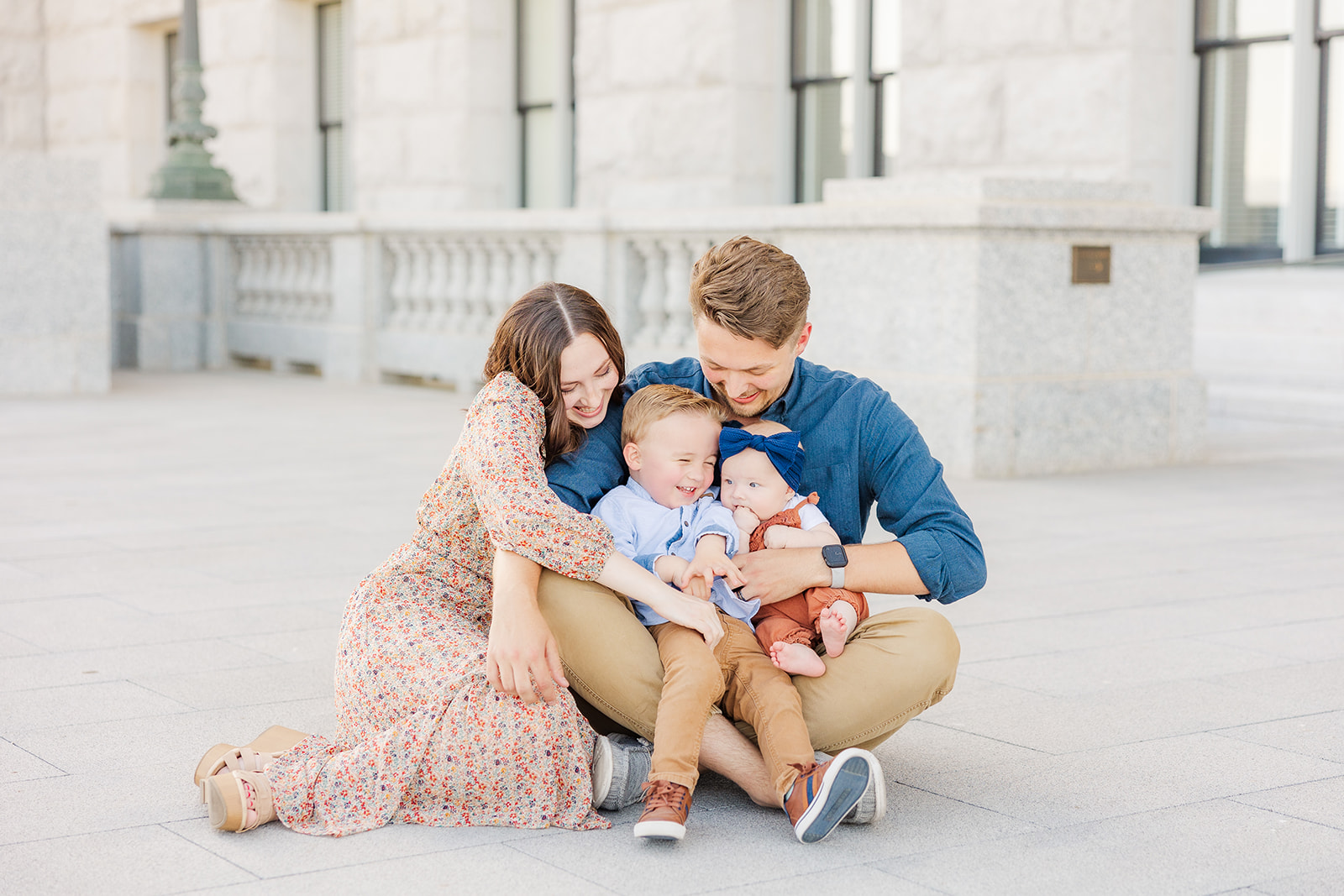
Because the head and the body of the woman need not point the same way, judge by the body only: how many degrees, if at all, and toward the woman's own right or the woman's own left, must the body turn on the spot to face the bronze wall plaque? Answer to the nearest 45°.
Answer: approximately 45° to the woman's own left

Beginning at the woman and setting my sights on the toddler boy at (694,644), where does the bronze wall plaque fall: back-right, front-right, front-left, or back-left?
front-left

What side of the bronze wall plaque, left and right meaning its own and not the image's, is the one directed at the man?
front

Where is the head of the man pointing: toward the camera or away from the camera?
toward the camera

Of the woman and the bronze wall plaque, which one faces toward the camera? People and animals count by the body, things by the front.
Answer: the bronze wall plaque

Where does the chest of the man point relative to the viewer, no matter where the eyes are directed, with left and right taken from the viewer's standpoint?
facing the viewer

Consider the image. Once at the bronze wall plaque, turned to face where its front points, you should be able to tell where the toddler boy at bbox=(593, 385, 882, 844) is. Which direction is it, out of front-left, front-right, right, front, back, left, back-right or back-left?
front

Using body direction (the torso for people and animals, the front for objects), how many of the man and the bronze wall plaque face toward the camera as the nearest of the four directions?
2

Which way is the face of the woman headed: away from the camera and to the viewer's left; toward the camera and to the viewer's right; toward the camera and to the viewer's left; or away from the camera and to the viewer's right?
toward the camera and to the viewer's right

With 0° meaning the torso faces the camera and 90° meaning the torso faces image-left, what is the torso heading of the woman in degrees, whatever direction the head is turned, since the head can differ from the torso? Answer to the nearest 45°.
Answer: approximately 270°
